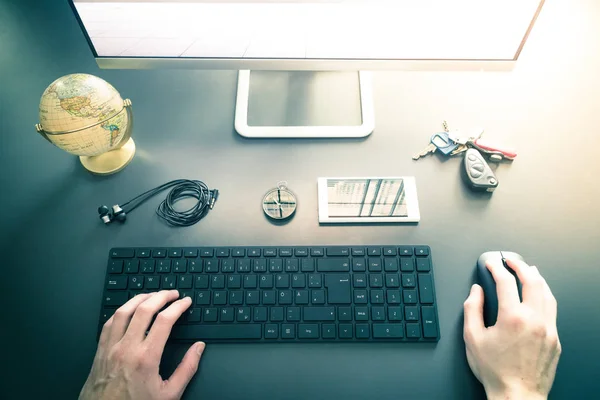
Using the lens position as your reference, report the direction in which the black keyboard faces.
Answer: facing the viewer

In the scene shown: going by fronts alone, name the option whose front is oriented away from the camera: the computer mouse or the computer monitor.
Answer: the computer mouse

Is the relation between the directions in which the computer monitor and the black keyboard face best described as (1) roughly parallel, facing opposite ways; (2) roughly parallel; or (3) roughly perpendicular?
roughly parallel

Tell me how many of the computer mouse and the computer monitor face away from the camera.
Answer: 1

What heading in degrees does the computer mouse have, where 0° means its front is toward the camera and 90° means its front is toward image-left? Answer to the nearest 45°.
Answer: approximately 180°

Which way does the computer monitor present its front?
toward the camera

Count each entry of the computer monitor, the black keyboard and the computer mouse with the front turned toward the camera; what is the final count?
2
